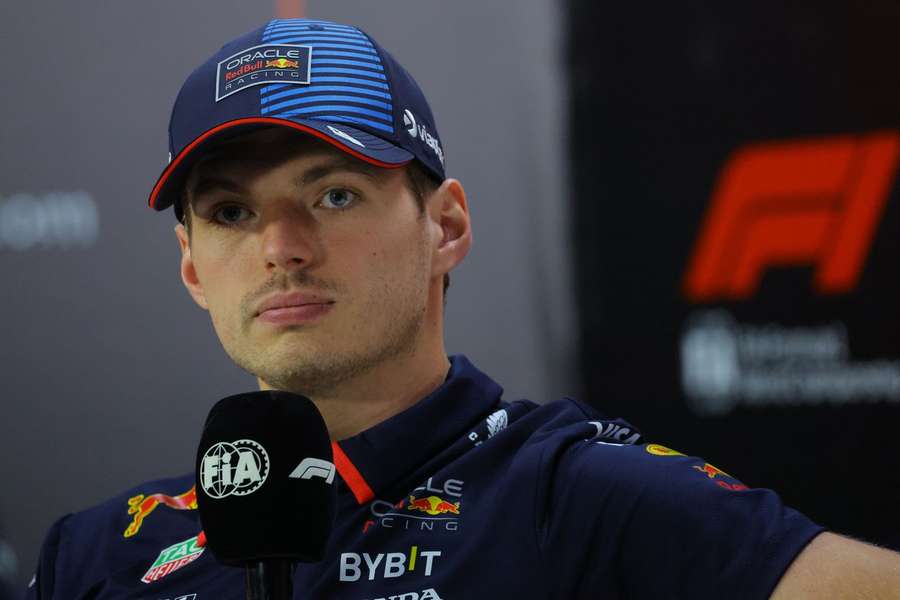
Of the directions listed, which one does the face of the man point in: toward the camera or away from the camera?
toward the camera

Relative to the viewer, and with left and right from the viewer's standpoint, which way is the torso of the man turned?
facing the viewer and to the left of the viewer
